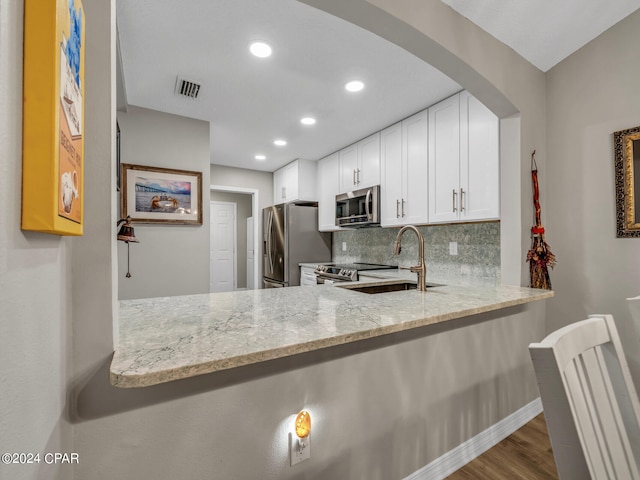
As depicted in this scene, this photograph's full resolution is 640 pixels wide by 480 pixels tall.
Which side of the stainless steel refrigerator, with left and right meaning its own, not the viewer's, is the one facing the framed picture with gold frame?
left

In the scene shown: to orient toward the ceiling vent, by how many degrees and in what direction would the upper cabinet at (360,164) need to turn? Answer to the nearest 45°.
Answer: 0° — it already faces it

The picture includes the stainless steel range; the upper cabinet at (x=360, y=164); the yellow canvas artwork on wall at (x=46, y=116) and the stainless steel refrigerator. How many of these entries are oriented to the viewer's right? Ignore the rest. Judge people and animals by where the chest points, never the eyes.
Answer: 1

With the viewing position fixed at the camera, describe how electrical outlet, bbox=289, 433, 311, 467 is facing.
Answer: facing the viewer and to the right of the viewer

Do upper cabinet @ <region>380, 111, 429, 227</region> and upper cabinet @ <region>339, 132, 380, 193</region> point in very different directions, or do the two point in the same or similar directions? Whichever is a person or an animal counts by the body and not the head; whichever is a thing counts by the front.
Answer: same or similar directions

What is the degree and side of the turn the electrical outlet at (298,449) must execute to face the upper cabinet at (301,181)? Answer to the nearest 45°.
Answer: approximately 135° to its left

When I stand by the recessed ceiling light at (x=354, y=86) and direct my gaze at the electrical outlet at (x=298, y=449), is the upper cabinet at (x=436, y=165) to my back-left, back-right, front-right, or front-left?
back-left

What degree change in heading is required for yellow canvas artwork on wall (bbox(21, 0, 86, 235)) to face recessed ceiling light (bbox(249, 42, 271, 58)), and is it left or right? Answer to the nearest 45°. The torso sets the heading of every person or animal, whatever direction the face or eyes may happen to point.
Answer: approximately 45° to its left

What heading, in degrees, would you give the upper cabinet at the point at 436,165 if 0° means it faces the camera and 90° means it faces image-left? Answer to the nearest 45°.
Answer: approximately 45°

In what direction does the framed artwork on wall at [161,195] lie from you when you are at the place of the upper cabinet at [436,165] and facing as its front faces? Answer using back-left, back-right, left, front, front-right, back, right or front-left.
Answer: front-right

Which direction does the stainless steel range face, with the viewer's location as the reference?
facing the viewer and to the left of the viewer

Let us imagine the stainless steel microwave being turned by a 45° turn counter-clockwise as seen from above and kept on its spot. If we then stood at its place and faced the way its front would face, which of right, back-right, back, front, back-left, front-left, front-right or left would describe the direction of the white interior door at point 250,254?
back-right

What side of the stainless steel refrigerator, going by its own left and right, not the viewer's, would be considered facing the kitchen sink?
left

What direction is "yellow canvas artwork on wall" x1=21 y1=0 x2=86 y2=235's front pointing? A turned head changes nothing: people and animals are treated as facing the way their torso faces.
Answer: to the viewer's right

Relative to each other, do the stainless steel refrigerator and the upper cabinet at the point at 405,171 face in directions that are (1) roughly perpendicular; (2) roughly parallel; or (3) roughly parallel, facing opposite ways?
roughly parallel
